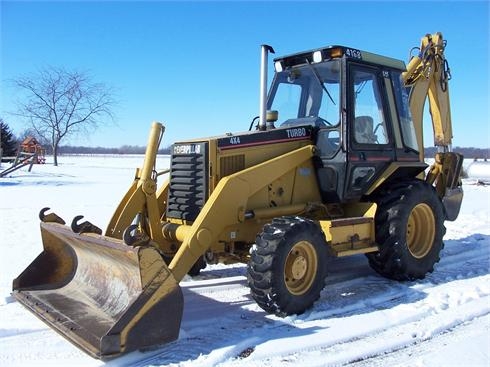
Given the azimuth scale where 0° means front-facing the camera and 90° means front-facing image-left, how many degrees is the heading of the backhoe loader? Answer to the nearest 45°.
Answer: approximately 45°

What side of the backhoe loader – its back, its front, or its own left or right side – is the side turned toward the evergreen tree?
right
